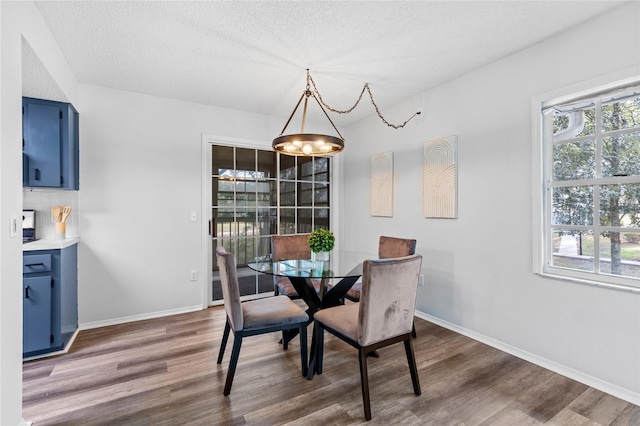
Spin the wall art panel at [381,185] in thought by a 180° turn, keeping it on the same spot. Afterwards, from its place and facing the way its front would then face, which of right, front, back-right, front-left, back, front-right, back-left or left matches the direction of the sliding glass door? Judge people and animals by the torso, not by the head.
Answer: back-left

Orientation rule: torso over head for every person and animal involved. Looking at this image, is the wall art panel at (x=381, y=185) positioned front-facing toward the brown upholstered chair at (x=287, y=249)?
yes

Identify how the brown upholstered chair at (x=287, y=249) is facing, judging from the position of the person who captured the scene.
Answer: facing the viewer and to the right of the viewer

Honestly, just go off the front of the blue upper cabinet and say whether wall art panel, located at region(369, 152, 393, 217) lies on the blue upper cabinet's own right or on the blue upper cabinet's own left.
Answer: on the blue upper cabinet's own left

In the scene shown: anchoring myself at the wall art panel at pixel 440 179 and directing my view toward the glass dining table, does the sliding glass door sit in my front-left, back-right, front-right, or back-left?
front-right

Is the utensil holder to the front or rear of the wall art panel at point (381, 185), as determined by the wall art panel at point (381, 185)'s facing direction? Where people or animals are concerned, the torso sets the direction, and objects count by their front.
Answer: to the front

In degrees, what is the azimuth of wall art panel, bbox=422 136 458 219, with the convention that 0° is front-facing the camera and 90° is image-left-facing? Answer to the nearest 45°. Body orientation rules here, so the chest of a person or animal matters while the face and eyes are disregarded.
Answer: approximately 45°

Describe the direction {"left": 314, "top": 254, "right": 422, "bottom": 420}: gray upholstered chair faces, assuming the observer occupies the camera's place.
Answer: facing away from the viewer and to the left of the viewer

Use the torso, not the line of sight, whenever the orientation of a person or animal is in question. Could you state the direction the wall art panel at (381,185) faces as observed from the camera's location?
facing the viewer and to the left of the viewer

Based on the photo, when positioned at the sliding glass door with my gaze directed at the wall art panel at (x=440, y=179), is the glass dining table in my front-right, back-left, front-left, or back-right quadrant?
front-right

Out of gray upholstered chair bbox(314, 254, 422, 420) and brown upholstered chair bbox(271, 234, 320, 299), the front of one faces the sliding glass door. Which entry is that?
gray upholstered chair bbox(314, 254, 422, 420)

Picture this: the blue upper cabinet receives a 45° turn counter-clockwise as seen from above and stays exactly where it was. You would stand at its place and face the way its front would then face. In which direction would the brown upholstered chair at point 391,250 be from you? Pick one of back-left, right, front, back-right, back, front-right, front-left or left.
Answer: front

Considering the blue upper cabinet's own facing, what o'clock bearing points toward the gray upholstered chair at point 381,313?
The gray upholstered chair is roughly at 11 o'clock from the blue upper cabinet.

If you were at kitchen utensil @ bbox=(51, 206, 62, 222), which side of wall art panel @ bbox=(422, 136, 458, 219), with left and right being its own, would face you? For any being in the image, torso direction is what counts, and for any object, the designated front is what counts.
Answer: front

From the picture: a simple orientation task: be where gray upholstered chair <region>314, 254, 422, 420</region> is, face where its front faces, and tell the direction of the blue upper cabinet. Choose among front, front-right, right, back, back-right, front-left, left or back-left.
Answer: front-left
